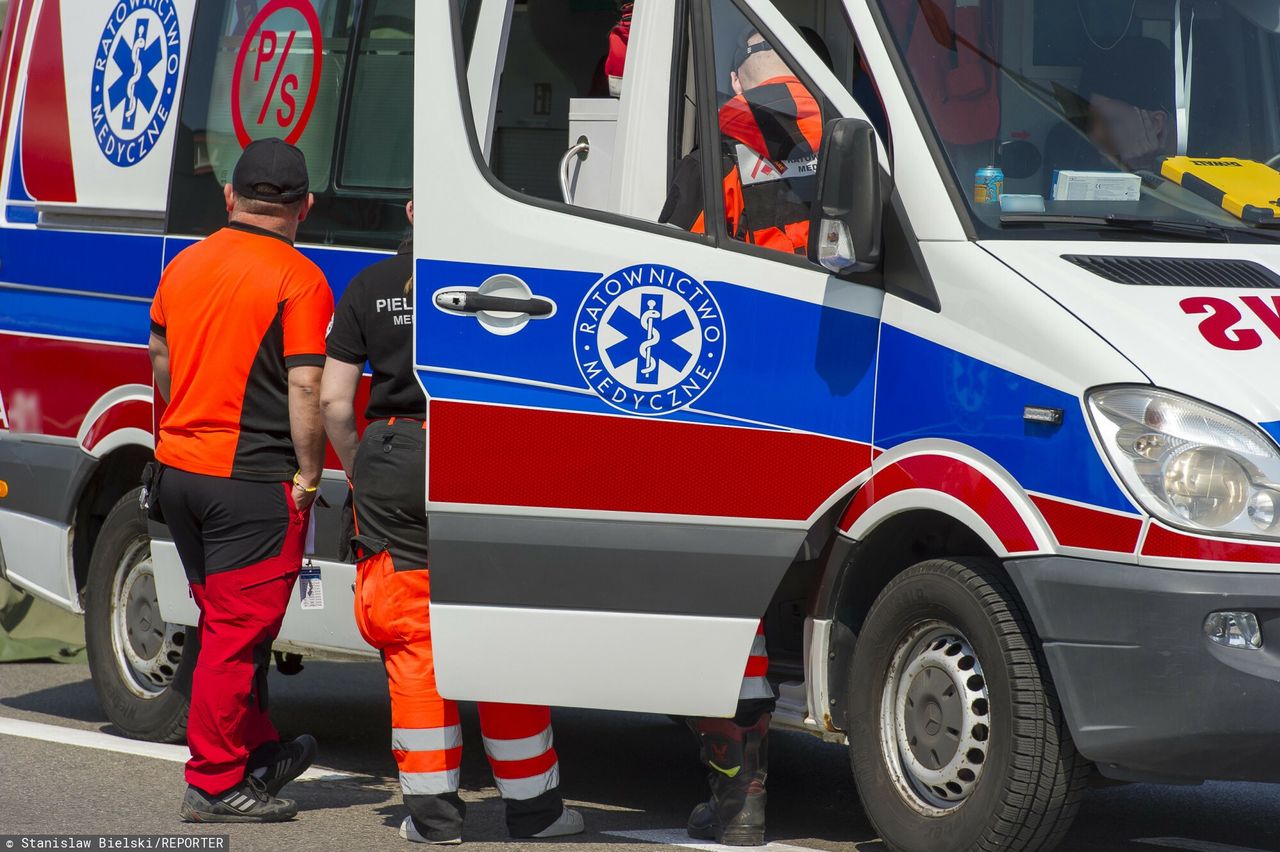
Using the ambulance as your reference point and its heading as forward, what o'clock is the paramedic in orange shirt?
The paramedic in orange shirt is roughly at 5 o'clock from the ambulance.

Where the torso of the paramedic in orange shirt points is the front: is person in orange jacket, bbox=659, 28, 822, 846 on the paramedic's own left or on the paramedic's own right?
on the paramedic's own right

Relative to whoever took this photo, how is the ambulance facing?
facing the viewer and to the right of the viewer

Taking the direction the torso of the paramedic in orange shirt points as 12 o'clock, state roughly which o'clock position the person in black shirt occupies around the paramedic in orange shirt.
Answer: The person in black shirt is roughly at 3 o'clock from the paramedic in orange shirt.

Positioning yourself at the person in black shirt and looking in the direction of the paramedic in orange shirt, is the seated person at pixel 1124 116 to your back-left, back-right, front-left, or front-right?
back-right

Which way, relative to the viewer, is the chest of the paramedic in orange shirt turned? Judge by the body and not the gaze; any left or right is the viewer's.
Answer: facing away from the viewer and to the right of the viewer

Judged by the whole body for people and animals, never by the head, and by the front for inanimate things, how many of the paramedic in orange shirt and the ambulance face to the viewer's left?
0

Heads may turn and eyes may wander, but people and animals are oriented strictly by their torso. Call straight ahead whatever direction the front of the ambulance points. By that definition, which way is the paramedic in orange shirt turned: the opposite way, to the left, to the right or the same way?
to the left

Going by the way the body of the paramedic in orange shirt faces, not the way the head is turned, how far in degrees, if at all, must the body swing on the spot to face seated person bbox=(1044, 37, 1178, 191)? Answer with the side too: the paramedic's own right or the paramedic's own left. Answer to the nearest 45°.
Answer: approximately 90° to the paramedic's own right
